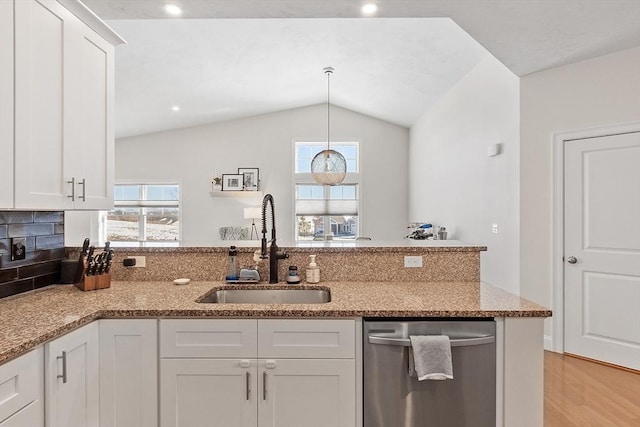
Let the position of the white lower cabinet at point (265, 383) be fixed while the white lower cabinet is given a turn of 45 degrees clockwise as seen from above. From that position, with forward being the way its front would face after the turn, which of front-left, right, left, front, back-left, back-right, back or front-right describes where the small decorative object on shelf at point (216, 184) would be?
back-right

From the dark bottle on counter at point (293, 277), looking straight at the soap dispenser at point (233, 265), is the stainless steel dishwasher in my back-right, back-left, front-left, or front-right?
back-left

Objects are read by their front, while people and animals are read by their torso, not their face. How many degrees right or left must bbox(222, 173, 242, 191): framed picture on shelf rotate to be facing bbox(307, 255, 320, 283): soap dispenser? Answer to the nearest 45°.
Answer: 0° — it already faces it

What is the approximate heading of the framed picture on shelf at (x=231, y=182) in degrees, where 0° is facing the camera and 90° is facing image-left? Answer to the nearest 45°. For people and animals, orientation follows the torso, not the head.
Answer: approximately 0°

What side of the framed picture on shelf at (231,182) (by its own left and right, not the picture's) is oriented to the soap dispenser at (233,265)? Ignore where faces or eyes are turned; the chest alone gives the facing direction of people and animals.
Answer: front

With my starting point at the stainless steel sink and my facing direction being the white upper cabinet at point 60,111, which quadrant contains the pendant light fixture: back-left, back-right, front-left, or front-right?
back-right

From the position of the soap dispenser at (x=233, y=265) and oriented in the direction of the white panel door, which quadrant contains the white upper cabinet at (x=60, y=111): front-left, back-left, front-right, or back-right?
back-right
